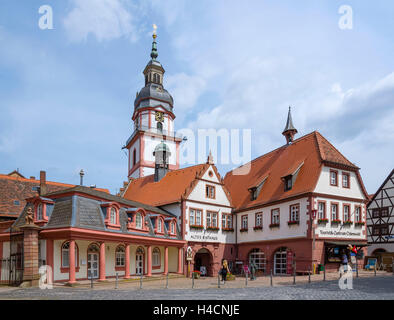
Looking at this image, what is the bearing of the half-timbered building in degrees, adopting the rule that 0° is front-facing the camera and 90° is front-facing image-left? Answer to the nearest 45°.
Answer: approximately 0°
